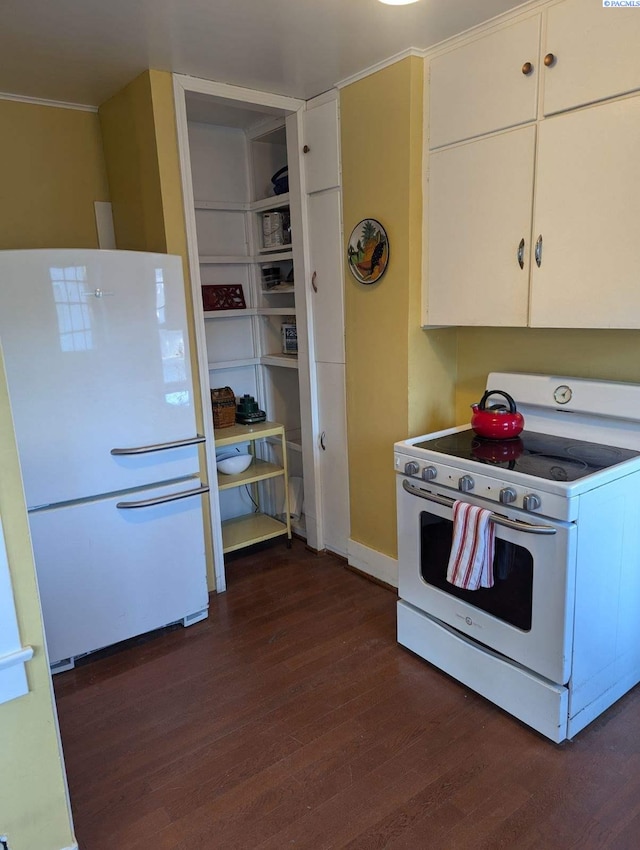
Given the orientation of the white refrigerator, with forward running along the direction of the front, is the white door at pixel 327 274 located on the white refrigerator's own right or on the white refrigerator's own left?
on the white refrigerator's own left

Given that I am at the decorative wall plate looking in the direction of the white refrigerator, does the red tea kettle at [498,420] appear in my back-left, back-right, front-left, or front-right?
back-left

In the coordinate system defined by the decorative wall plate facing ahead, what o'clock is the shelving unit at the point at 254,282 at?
The shelving unit is roughly at 3 o'clock from the decorative wall plate.

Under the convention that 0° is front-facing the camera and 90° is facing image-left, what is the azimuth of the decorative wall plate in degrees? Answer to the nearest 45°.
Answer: approximately 45°

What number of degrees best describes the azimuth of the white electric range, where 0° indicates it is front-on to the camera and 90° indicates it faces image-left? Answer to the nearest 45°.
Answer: approximately 45°

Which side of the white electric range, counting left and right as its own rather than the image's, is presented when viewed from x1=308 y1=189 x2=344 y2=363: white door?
right

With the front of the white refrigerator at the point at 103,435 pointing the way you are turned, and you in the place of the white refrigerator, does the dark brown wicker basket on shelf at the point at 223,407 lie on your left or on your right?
on your left

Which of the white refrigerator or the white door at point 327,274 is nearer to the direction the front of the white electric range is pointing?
the white refrigerator

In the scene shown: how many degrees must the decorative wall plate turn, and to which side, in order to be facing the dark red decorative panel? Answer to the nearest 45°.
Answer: approximately 90° to its right

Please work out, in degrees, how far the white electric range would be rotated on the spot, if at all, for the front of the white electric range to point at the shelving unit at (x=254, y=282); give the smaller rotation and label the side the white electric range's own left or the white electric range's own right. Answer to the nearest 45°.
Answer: approximately 90° to the white electric range's own right
